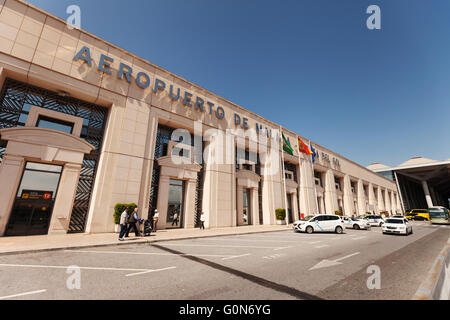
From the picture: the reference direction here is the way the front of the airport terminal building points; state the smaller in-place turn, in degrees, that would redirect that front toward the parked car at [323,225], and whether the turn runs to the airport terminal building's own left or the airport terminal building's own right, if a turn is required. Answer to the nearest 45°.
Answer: approximately 45° to the airport terminal building's own left

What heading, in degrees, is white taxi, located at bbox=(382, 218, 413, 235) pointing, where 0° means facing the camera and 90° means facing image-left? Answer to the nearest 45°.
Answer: approximately 45°

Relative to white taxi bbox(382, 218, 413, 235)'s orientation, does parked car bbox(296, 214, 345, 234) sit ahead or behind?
ahead

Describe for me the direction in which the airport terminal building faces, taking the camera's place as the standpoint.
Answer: facing the viewer and to the right of the viewer
